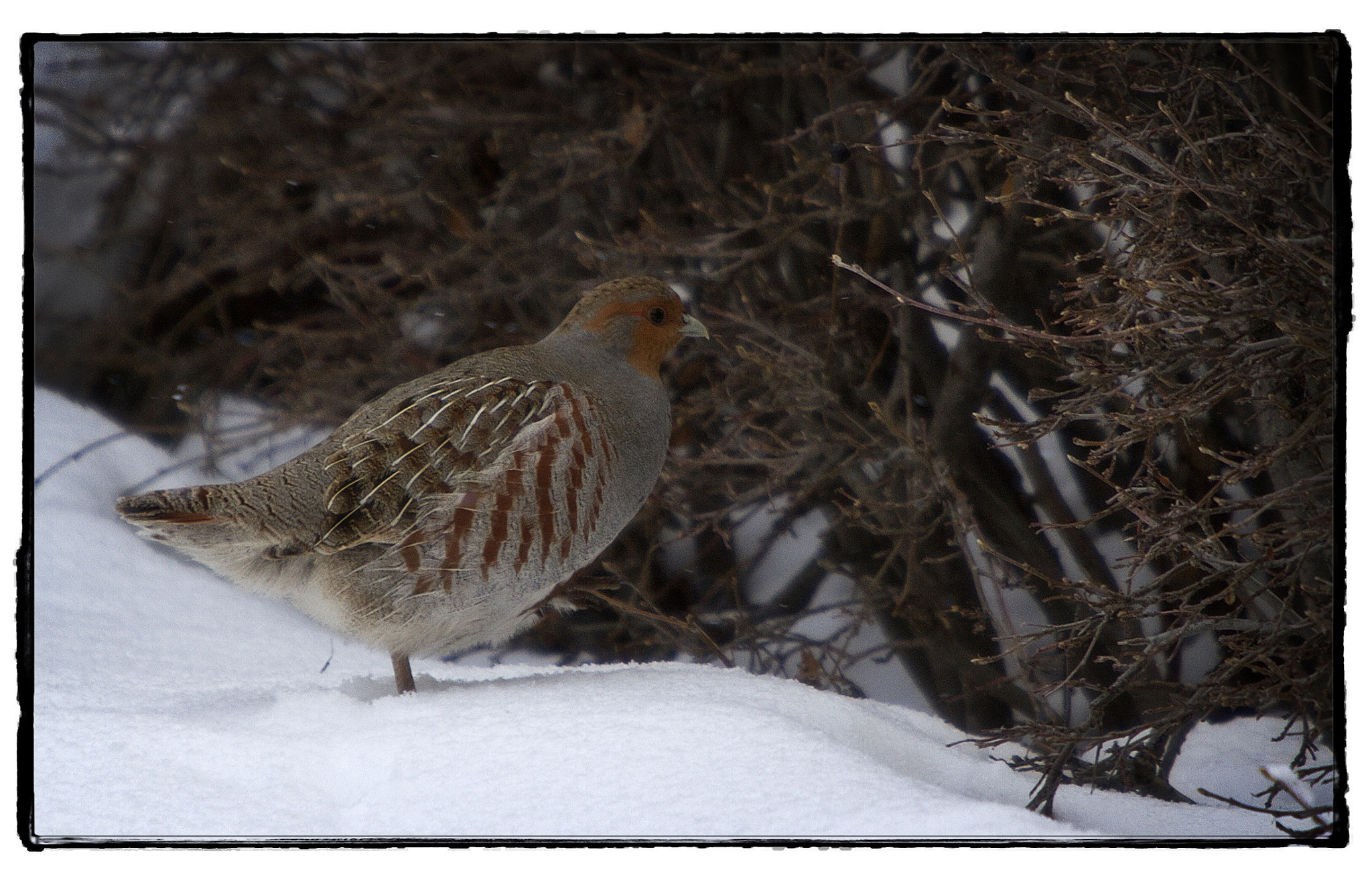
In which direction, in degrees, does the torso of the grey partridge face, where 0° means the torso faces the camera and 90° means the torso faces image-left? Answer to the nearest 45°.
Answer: approximately 270°
